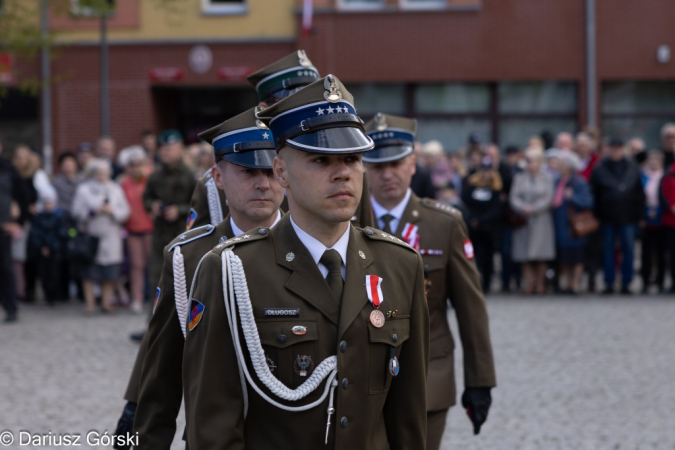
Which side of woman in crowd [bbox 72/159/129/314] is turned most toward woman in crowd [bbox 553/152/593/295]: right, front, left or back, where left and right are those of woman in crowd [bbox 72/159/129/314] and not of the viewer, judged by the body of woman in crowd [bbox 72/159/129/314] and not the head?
left

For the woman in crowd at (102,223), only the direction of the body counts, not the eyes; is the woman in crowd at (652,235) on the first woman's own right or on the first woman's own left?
on the first woman's own left

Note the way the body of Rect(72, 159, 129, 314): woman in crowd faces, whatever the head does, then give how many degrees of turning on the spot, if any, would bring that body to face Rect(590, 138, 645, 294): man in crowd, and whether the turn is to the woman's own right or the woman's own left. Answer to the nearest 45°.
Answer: approximately 90° to the woman's own left

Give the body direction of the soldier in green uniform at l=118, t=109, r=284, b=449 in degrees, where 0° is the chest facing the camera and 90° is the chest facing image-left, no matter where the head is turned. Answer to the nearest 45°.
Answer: approximately 315°

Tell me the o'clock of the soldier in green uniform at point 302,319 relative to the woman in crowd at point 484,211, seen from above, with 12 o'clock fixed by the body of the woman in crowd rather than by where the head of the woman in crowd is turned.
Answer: The soldier in green uniform is roughly at 12 o'clock from the woman in crowd.

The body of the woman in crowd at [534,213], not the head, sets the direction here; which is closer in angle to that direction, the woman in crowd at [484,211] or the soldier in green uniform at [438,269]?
the soldier in green uniform

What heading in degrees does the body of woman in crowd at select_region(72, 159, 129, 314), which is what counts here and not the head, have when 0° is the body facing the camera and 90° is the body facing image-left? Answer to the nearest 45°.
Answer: approximately 0°
